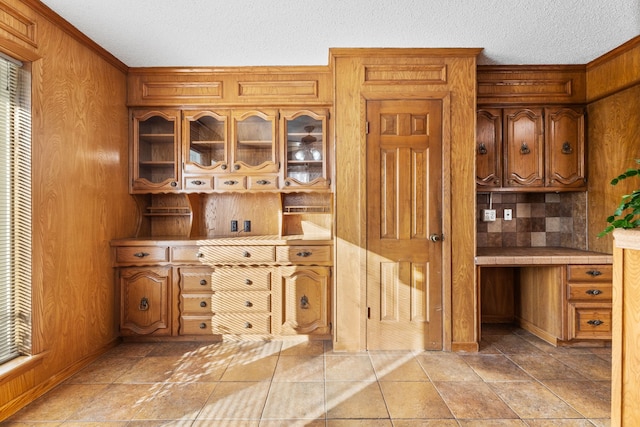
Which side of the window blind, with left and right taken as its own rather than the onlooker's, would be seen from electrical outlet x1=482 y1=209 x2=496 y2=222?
front

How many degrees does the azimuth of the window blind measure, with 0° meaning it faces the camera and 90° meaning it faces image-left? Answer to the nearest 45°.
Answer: approximately 270°
